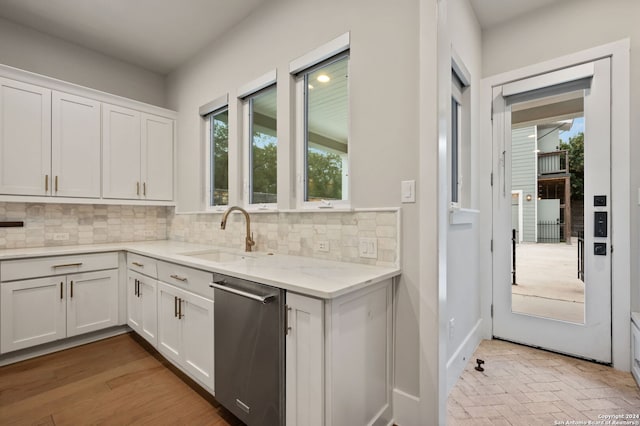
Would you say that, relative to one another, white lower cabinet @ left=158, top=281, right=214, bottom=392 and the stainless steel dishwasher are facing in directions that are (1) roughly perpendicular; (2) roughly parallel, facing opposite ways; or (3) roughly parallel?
roughly parallel

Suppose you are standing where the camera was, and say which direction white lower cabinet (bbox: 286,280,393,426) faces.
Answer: facing the viewer and to the left of the viewer

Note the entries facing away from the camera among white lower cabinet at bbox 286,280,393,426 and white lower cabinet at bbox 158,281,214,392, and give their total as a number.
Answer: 0

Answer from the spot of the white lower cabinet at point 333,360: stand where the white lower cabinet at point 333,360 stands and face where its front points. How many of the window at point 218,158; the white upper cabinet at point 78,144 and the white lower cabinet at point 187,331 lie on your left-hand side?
0

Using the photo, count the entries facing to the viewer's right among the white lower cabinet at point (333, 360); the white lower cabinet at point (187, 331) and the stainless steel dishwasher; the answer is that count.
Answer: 0

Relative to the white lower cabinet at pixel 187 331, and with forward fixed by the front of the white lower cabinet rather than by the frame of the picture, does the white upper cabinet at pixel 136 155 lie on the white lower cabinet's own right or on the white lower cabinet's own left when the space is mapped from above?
on the white lower cabinet's own right

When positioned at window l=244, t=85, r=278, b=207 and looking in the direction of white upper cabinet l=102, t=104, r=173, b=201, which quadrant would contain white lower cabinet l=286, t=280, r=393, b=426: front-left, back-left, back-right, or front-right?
back-left

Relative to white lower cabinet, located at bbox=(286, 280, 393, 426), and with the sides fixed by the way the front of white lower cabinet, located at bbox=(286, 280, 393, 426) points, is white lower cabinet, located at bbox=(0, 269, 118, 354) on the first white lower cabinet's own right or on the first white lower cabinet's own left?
on the first white lower cabinet's own right

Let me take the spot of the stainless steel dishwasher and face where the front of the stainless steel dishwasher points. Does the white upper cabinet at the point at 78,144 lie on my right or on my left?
on my right

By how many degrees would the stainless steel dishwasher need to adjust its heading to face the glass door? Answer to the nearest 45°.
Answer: approximately 135° to its left

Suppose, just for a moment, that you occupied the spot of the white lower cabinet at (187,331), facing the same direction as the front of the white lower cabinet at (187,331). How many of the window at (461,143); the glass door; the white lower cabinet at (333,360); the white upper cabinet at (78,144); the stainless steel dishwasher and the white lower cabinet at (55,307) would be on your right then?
2

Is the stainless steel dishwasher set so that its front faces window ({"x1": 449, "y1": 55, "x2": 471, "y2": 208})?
no

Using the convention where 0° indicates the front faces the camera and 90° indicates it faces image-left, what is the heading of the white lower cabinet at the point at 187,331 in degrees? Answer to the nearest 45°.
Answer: approximately 45°

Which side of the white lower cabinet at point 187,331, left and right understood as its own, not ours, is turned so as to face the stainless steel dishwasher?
left

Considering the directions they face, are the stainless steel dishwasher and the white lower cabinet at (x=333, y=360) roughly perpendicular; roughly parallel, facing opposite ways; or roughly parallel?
roughly parallel

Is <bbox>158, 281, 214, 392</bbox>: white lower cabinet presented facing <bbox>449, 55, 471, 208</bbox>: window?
no

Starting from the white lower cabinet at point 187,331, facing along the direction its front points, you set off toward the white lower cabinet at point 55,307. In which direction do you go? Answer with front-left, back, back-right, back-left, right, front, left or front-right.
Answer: right
